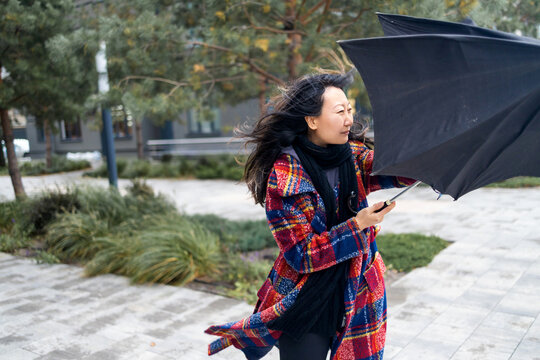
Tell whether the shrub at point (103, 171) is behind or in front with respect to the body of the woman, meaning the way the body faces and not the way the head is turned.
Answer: behind

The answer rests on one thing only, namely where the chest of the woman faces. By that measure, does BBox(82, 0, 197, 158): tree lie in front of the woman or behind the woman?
behind

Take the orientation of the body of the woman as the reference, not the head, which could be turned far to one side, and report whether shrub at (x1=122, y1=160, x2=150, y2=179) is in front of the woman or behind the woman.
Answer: behind

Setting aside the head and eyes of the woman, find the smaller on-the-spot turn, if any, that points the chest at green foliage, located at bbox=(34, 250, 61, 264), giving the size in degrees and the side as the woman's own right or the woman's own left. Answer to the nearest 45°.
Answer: approximately 180°

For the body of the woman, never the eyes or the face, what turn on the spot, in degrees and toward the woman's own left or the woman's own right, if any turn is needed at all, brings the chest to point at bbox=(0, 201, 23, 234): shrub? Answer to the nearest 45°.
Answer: approximately 180°
